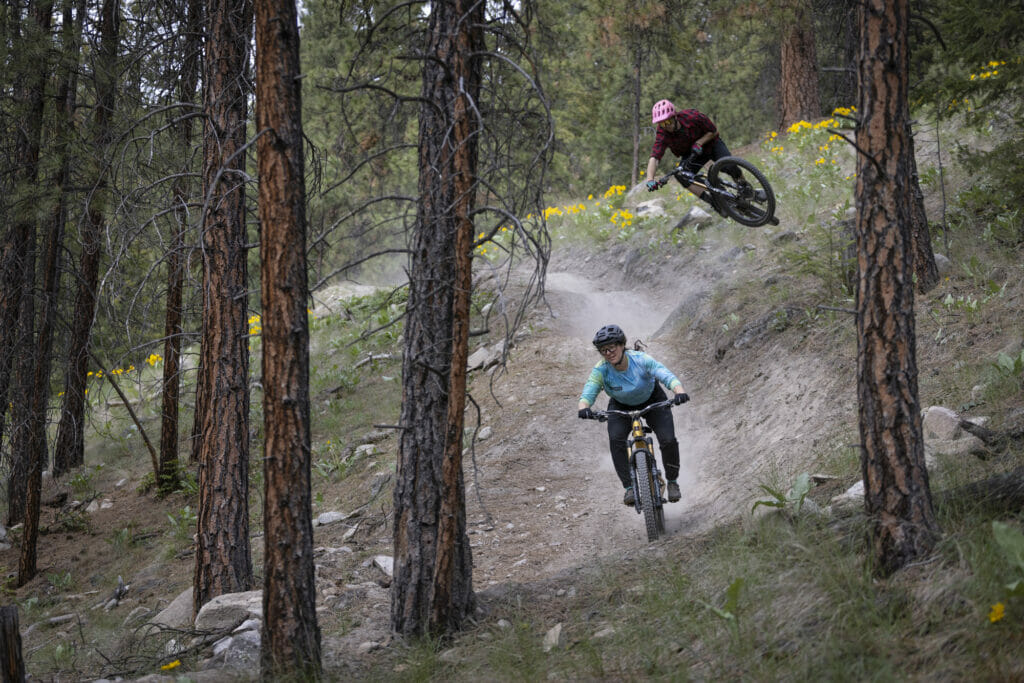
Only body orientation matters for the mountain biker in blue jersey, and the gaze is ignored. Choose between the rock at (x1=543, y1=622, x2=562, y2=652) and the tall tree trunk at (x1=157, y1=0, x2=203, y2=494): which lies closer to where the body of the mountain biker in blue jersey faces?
the rock

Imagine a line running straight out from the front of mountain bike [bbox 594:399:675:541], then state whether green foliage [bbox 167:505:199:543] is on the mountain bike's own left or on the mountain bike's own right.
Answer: on the mountain bike's own right

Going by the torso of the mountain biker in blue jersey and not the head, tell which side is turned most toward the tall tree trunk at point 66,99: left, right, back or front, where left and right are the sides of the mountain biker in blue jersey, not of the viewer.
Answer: right

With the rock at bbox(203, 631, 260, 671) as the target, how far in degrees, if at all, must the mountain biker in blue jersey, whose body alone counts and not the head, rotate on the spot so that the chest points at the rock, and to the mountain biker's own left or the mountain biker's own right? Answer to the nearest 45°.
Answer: approximately 45° to the mountain biker's own right

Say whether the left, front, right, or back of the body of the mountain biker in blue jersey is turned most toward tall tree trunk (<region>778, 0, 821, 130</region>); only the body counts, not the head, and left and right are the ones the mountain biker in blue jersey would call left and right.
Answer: back

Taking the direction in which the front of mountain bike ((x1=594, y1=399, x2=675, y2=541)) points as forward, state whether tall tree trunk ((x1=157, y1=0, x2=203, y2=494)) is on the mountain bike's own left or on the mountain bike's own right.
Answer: on the mountain bike's own right

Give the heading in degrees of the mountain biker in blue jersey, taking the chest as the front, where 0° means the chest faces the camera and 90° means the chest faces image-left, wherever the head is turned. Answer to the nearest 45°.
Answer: approximately 0°

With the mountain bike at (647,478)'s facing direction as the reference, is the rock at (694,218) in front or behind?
behind

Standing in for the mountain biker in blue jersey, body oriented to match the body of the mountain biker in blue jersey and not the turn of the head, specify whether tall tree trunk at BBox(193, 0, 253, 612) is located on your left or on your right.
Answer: on your right

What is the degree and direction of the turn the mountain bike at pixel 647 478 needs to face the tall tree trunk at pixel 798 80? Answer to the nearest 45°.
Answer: approximately 180°

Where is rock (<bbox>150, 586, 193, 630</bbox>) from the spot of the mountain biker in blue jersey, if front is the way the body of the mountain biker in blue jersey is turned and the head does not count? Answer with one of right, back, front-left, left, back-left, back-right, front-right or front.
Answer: right

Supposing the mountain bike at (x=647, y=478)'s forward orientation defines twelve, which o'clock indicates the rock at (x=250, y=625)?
The rock is roughly at 2 o'clock from the mountain bike.

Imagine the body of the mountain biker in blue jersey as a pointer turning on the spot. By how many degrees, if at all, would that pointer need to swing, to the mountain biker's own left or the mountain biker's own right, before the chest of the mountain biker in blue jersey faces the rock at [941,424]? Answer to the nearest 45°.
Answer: approximately 90° to the mountain biker's own left

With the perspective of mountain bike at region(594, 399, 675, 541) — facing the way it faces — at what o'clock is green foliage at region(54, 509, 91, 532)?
The green foliage is roughly at 4 o'clock from the mountain bike.

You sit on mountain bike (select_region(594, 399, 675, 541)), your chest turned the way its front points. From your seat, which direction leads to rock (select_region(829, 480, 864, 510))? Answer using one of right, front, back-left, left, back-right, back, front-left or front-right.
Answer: front-left
